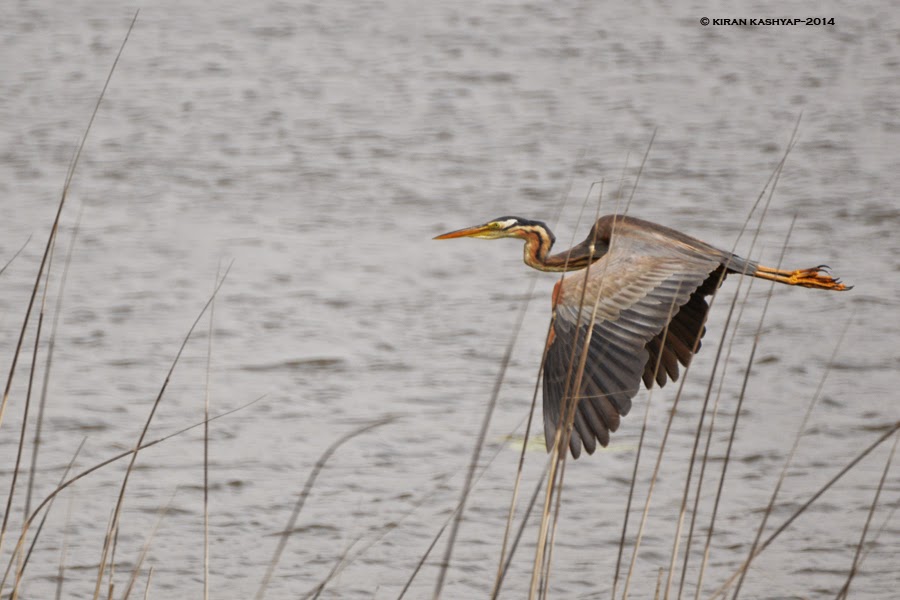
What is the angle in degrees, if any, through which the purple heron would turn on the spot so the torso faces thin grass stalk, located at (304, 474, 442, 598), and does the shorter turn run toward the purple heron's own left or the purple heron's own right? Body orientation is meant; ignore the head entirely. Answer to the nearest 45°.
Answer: approximately 45° to the purple heron's own left

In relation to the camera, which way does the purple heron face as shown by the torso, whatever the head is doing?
to the viewer's left
